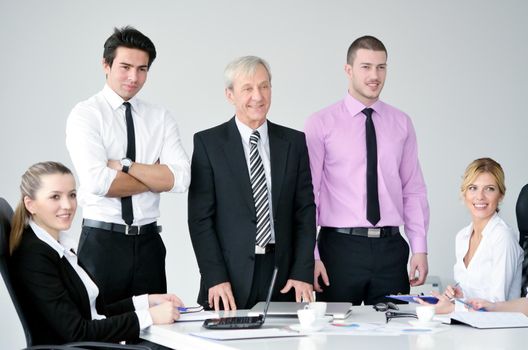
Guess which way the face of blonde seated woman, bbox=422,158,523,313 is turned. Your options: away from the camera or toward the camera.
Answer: toward the camera

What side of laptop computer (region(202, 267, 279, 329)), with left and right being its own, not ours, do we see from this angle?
left

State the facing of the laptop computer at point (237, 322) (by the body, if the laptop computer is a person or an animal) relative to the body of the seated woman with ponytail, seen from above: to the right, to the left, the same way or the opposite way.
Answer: the opposite way

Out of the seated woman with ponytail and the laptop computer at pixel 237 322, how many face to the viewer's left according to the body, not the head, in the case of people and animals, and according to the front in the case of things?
1

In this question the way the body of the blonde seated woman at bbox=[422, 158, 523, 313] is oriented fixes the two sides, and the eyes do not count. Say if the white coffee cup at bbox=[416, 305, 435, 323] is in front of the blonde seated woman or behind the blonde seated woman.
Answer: in front

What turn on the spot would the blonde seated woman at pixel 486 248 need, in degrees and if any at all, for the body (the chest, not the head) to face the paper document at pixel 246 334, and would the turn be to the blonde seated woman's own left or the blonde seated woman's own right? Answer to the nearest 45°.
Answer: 0° — they already face it

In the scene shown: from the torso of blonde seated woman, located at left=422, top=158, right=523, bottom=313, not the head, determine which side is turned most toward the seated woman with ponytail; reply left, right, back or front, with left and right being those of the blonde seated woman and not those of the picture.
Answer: front

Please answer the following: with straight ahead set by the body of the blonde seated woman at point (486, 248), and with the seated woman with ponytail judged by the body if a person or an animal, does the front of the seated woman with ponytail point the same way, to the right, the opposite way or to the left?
the opposite way

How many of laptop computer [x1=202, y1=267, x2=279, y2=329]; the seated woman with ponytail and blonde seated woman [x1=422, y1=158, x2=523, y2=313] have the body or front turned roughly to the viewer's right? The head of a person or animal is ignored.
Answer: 1

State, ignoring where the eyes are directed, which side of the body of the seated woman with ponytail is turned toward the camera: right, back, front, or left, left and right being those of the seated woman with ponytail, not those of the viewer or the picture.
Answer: right

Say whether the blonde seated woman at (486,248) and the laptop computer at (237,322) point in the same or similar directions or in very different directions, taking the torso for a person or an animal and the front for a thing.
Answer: same or similar directions

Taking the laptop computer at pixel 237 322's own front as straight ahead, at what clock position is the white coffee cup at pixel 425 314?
The white coffee cup is roughly at 6 o'clock from the laptop computer.

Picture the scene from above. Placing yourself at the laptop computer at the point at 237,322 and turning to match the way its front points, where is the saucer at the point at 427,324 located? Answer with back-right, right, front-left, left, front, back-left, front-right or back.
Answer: back

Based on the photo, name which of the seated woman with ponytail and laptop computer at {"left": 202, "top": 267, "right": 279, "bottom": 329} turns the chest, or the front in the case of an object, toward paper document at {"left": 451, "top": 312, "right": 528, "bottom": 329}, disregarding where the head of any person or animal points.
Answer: the seated woman with ponytail
